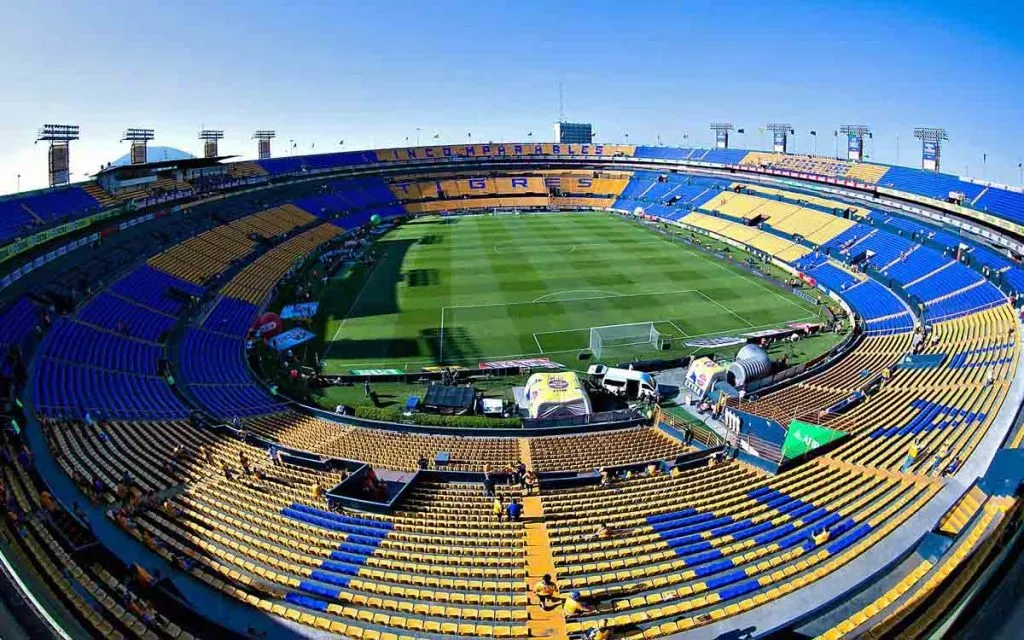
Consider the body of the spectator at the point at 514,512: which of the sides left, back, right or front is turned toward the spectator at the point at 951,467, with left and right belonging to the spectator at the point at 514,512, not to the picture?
right

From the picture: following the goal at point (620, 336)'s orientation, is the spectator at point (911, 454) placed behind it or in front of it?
behind

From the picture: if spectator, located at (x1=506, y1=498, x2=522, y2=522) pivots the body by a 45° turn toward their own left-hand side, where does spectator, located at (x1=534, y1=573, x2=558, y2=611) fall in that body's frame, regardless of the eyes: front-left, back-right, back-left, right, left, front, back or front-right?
back-left

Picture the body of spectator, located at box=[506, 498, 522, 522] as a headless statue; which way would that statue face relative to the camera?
away from the camera

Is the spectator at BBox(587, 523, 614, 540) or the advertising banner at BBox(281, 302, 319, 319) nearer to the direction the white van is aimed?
the spectator

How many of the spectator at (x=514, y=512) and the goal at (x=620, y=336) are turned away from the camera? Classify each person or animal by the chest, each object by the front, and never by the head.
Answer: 2

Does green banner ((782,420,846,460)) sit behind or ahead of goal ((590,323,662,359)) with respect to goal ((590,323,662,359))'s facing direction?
behind

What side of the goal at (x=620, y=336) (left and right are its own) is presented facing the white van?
back

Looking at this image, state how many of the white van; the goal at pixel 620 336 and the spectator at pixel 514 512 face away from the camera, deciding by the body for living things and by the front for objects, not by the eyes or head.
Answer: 2

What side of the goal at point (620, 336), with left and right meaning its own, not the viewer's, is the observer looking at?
back
